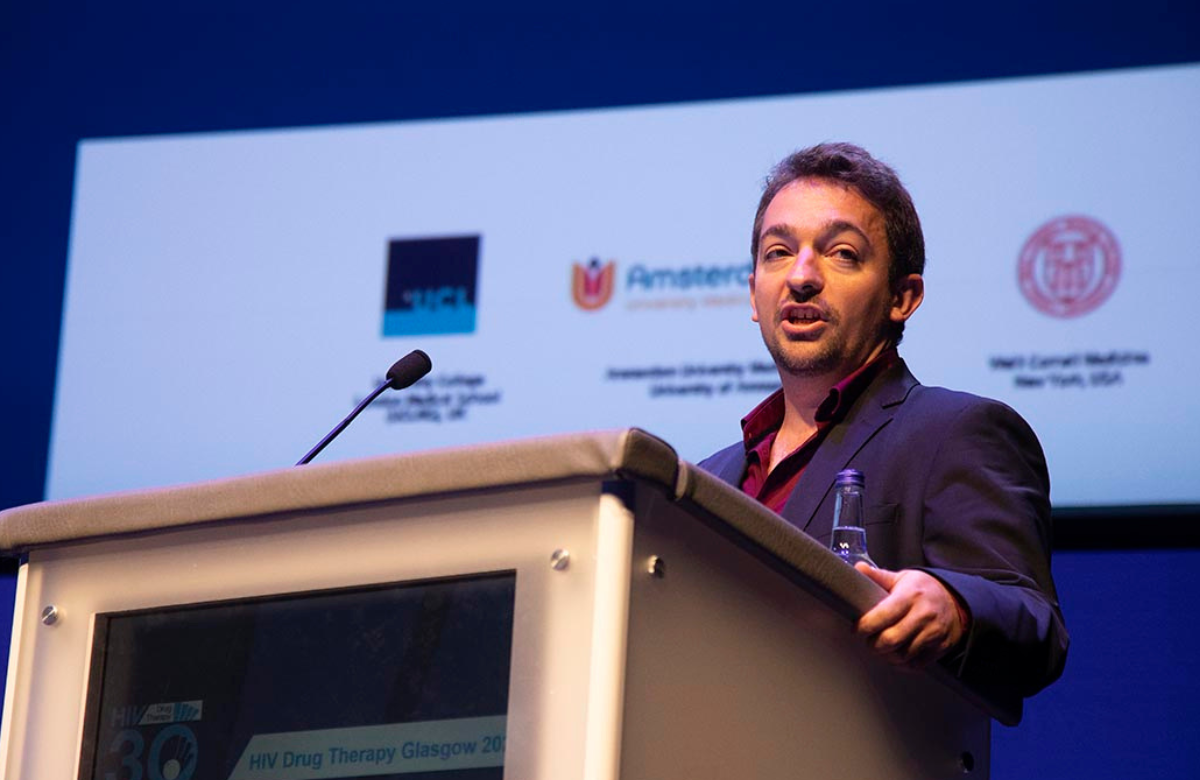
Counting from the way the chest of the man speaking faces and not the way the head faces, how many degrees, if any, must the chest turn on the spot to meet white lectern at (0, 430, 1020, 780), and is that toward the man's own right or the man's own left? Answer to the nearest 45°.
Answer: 0° — they already face it

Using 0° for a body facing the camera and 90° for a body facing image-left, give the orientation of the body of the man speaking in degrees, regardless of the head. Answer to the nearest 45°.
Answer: approximately 45°
